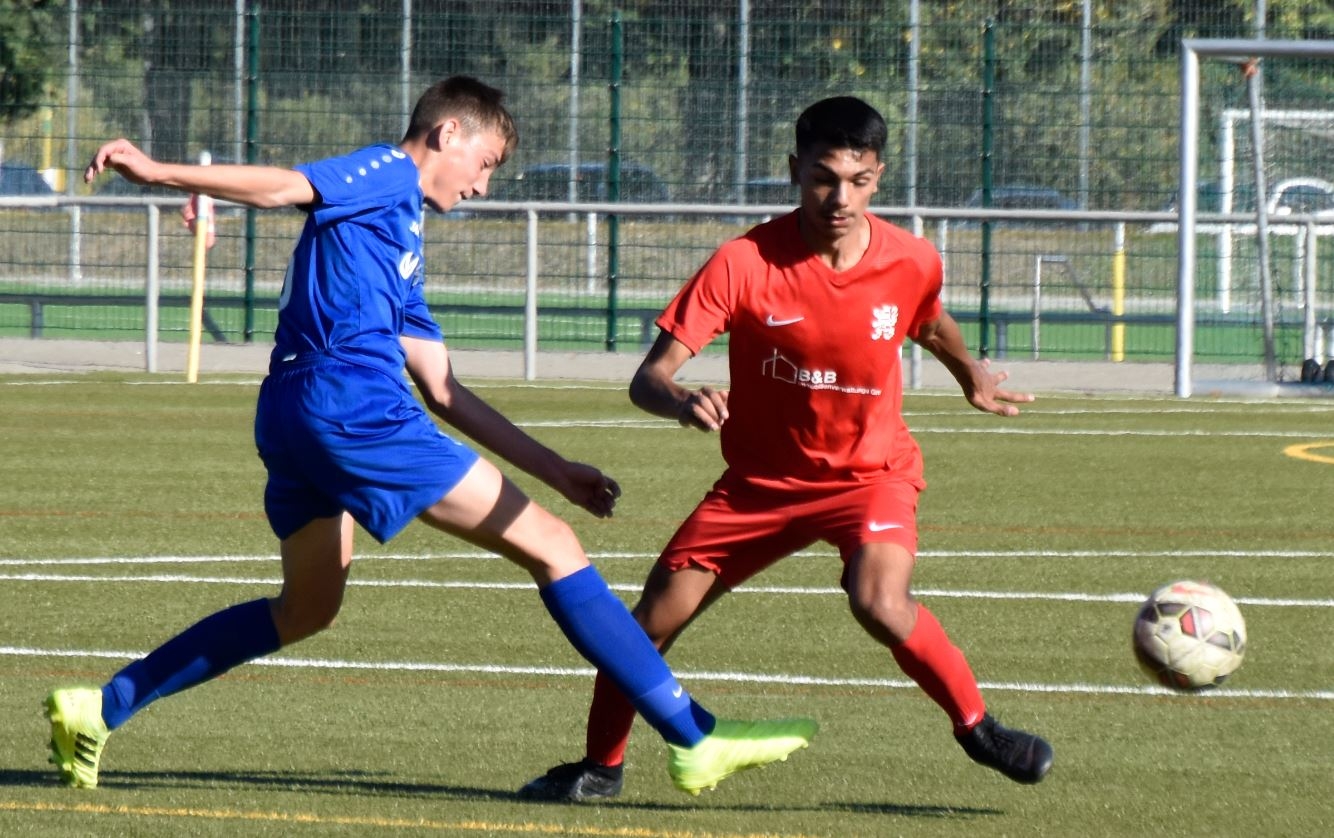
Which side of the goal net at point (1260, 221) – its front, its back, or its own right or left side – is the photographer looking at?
front

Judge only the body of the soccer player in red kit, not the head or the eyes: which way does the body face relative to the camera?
toward the camera

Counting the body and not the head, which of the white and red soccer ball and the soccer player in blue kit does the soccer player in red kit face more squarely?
the soccer player in blue kit

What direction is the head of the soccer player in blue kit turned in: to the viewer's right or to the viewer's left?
to the viewer's right
